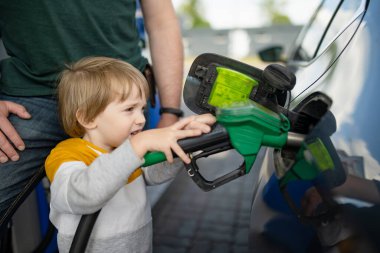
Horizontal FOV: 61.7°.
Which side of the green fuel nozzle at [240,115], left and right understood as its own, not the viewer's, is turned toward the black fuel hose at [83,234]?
back

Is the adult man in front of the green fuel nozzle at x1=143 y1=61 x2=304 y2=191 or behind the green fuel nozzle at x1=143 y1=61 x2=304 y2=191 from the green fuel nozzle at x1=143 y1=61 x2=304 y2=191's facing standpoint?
behind

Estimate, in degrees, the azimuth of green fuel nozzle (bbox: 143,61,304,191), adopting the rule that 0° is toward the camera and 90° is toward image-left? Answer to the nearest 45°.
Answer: approximately 270°
